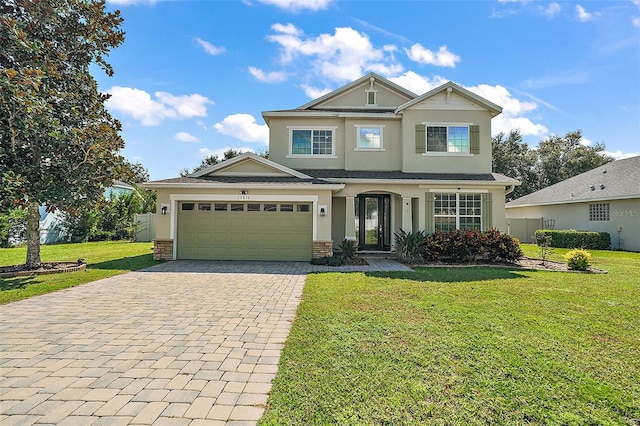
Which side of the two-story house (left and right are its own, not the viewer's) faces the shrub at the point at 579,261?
left

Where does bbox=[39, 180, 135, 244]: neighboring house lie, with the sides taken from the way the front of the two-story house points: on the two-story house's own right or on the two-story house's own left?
on the two-story house's own right

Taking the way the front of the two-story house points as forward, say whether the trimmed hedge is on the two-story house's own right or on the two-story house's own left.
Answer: on the two-story house's own left

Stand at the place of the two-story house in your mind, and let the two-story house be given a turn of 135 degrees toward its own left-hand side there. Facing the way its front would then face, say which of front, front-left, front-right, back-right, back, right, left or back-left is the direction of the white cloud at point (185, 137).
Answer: left

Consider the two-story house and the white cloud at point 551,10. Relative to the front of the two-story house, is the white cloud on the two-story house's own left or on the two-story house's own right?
on the two-story house's own left

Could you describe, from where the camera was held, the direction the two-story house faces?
facing the viewer
